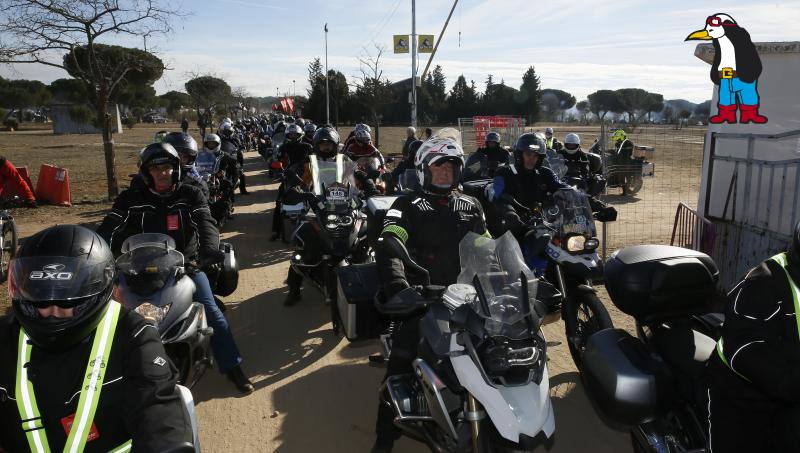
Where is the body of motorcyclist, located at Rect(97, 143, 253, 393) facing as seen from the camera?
toward the camera

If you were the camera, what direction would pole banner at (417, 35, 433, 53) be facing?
facing the viewer

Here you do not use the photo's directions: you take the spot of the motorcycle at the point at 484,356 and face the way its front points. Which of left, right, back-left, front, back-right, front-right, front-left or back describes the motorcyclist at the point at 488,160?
back-left

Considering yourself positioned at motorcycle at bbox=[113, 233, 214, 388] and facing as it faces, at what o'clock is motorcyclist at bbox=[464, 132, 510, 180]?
The motorcyclist is roughly at 6 o'clock from the motorcycle.

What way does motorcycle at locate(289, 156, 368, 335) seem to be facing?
toward the camera

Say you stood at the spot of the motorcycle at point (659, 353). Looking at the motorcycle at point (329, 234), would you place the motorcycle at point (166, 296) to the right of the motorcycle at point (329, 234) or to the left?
left

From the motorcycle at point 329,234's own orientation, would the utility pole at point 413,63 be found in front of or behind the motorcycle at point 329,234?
behind

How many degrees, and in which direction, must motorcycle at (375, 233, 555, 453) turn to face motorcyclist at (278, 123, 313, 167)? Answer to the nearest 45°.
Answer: approximately 135° to its left

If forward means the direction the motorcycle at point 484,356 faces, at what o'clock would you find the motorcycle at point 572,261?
the motorcycle at point 572,261 is roughly at 8 o'clock from the motorcycle at point 484,356.

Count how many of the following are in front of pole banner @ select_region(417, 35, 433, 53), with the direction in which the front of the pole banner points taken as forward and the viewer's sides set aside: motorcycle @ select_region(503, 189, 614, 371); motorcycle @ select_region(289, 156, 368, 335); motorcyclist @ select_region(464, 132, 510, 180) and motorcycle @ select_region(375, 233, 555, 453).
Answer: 4

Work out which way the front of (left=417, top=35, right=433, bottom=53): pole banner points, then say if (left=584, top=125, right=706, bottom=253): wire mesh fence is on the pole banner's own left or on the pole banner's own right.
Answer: on the pole banner's own left

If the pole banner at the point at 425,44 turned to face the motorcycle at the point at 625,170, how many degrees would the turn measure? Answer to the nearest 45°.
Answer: approximately 45° to its left

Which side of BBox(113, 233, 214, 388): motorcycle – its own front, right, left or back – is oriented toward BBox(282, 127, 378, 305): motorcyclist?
back

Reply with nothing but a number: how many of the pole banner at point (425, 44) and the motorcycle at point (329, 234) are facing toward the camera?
2

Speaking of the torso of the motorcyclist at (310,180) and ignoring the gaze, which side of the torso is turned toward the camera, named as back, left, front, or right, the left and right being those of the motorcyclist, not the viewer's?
front
